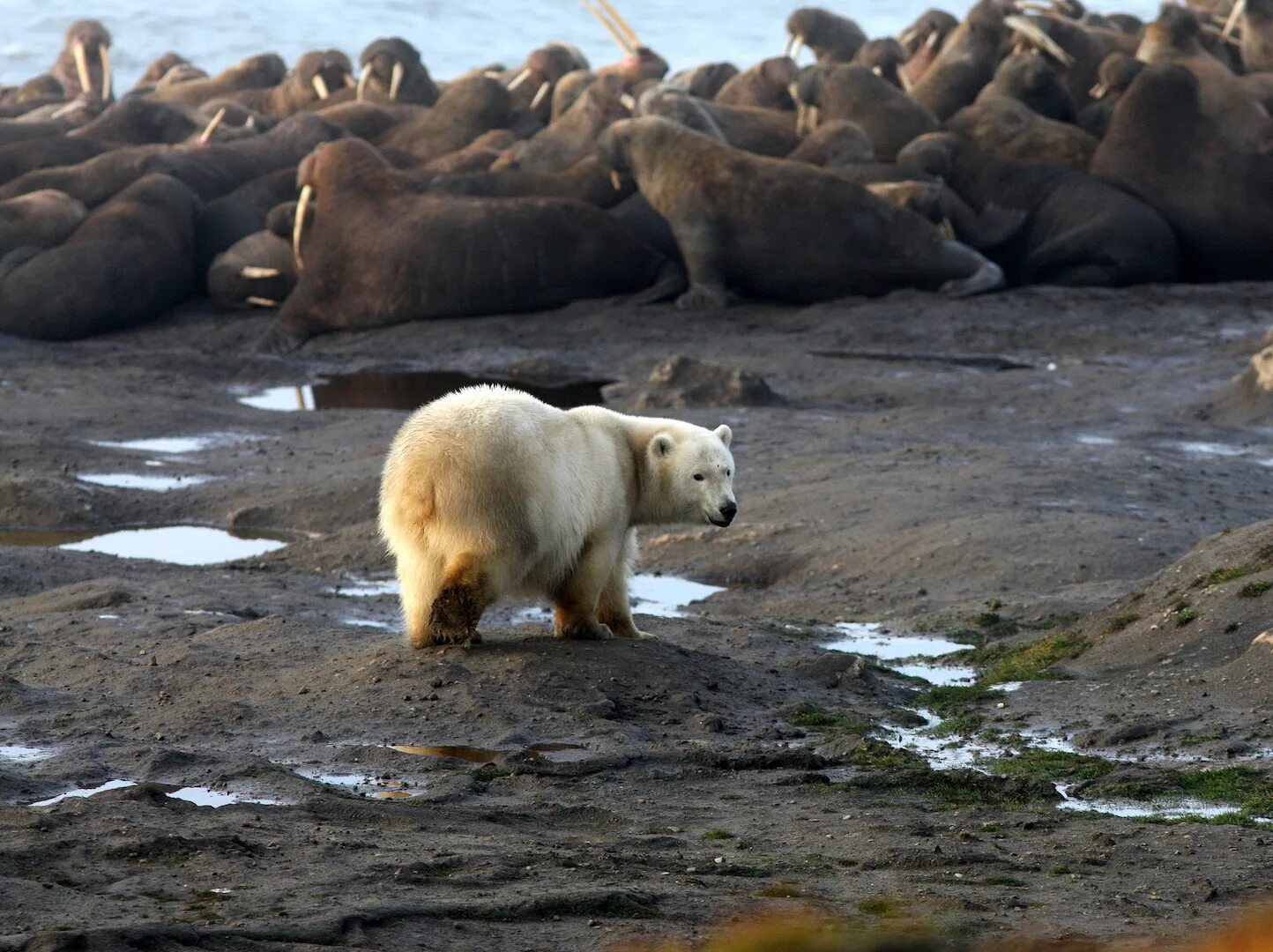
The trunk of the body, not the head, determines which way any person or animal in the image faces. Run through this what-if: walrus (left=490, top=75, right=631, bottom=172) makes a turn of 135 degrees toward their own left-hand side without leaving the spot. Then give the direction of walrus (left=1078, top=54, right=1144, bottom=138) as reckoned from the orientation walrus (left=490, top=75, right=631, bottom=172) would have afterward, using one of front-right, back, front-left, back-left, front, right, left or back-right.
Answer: back-right

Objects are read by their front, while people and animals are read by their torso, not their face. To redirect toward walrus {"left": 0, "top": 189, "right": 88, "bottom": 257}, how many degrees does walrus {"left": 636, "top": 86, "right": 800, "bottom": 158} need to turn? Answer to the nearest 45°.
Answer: approximately 45° to its left

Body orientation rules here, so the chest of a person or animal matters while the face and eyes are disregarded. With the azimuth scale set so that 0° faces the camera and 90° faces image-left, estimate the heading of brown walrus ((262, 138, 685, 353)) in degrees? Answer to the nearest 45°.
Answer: approximately 90°

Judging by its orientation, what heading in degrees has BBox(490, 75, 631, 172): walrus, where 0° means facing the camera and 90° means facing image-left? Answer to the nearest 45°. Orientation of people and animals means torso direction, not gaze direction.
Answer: approximately 270°

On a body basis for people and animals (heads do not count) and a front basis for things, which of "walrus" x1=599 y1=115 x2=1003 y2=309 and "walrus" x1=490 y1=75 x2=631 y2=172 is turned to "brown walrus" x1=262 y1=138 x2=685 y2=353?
"walrus" x1=599 y1=115 x2=1003 y2=309

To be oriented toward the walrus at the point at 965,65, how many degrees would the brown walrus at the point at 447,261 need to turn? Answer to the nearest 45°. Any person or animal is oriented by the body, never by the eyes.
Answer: approximately 135° to its right

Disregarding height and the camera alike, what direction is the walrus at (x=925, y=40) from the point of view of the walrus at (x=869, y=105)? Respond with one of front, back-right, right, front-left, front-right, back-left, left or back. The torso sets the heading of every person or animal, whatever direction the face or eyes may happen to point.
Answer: right

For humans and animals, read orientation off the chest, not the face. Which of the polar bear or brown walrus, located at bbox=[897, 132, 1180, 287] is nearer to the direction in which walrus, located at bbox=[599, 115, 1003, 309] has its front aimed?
the polar bear

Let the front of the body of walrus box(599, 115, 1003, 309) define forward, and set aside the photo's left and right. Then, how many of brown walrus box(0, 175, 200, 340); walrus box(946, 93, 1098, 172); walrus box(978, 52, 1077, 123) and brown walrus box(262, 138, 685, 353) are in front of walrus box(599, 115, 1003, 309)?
2

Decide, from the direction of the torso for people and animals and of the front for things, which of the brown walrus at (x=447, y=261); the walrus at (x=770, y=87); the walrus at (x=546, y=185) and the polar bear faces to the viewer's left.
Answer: the brown walrus

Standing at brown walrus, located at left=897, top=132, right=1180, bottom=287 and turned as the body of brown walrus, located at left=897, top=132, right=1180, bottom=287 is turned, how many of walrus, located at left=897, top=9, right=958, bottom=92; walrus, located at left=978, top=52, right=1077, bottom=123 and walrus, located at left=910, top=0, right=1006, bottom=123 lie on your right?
3

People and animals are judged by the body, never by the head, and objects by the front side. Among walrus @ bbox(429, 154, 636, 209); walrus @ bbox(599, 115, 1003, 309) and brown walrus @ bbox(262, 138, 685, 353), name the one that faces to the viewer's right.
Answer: walrus @ bbox(429, 154, 636, 209)

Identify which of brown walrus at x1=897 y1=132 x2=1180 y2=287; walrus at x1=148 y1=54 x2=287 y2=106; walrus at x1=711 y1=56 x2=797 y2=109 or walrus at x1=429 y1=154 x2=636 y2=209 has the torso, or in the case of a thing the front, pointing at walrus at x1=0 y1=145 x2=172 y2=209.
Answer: the brown walrus
